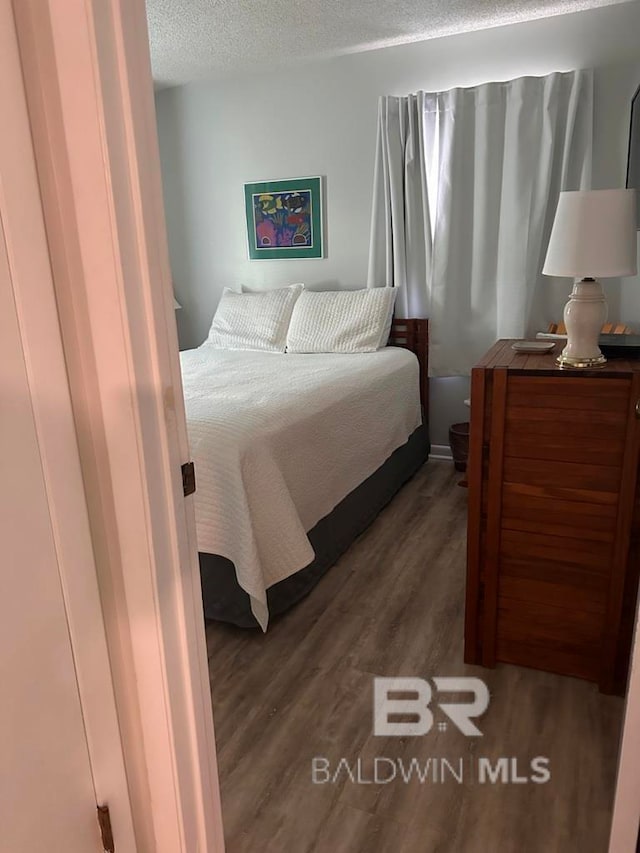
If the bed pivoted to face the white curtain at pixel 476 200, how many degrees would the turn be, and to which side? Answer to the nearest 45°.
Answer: approximately 180°

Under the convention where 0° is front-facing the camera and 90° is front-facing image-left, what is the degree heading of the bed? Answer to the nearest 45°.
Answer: approximately 45°

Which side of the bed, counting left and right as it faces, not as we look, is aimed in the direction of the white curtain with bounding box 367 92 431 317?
back

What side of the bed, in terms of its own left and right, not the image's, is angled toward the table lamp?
left

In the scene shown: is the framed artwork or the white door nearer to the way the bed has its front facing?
the white door

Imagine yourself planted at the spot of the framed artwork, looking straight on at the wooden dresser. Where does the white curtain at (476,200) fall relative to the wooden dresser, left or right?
left

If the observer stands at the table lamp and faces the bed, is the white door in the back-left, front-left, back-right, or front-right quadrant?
front-left

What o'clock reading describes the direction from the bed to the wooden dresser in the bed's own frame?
The wooden dresser is roughly at 9 o'clock from the bed.

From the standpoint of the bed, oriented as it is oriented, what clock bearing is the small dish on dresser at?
The small dish on dresser is roughly at 8 o'clock from the bed.

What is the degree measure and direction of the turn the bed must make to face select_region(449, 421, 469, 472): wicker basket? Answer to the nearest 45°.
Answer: approximately 180°
